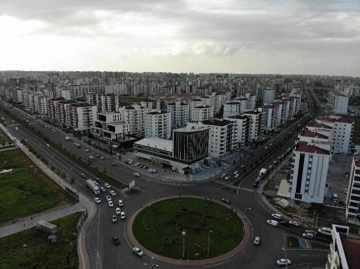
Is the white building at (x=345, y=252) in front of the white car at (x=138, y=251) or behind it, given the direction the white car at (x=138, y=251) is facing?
in front

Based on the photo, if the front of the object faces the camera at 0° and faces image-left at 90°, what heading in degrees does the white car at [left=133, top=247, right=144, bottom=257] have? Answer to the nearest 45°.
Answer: approximately 315°

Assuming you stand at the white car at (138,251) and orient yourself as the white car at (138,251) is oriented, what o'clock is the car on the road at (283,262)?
The car on the road is roughly at 11 o'clock from the white car.
